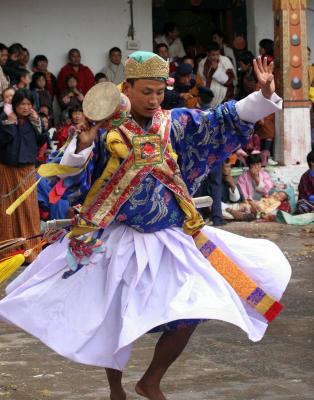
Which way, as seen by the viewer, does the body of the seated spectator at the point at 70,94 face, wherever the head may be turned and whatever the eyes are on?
toward the camera

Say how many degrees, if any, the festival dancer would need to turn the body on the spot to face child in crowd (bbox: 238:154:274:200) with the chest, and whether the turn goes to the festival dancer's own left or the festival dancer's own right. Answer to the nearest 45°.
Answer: approximately 180°

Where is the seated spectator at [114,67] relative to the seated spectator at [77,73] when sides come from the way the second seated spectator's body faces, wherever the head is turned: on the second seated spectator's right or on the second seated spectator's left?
on the second seated spectator's left

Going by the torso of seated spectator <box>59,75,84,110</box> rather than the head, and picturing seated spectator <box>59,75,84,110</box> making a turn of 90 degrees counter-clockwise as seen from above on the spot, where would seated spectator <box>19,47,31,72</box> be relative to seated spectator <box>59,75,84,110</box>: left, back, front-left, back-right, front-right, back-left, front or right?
back

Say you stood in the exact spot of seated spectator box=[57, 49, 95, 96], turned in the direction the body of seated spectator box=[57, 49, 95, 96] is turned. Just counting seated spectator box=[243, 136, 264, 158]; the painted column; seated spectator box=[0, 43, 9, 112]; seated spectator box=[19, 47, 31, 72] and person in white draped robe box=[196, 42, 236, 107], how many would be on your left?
3

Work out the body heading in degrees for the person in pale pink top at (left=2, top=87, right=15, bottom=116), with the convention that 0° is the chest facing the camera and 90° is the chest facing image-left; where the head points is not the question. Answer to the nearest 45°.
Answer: approximately 315°

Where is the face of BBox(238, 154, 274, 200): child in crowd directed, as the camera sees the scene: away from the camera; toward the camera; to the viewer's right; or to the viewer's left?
toward the camera

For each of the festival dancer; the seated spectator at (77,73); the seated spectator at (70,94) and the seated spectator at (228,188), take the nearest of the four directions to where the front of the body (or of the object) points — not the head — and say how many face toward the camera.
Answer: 4

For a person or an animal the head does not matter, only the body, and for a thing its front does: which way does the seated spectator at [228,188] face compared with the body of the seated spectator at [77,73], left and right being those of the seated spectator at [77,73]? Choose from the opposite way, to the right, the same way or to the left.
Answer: the same way

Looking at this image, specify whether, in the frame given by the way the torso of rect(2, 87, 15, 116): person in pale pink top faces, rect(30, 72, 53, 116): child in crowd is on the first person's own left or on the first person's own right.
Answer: on the first person's own left

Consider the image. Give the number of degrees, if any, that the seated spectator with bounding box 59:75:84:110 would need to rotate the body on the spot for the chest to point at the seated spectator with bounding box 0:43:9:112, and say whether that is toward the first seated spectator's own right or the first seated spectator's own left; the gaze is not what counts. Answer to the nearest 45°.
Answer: approximately 45° to the first seated spectator's own right

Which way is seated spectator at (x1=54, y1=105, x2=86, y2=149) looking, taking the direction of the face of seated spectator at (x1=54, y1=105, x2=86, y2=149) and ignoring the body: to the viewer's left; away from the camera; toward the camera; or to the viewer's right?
toward the camera

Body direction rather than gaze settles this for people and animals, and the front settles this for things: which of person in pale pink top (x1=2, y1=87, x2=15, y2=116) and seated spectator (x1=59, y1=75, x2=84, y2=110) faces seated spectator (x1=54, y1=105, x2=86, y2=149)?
seated spectator (x1=59, y1=75, x2=84, y2=110)

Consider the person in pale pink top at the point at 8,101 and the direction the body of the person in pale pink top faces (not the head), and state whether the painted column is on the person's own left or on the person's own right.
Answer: on the person's own left

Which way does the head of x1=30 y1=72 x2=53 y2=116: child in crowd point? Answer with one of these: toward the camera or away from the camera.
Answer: toward the camera

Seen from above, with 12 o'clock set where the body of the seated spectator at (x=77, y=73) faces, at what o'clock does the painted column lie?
The painted column is roughly at 9 o'clock from the seated spectator.

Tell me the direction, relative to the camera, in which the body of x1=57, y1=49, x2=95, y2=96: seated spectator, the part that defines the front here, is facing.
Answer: toward the camera

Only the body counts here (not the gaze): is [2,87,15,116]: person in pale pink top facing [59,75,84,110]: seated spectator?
no
